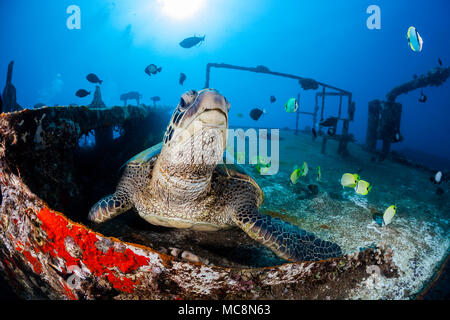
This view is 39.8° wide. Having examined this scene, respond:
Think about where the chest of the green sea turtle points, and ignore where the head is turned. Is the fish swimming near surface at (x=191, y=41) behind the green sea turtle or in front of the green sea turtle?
behind

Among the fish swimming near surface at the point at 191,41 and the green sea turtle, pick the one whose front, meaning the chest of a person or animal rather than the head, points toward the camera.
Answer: the green sea turtle

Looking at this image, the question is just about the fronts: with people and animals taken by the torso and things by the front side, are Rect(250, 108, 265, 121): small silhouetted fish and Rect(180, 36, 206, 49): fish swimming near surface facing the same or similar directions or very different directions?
same or similar directions

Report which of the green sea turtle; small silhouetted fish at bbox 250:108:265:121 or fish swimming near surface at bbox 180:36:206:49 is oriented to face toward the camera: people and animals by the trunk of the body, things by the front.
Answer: the green sea turtle

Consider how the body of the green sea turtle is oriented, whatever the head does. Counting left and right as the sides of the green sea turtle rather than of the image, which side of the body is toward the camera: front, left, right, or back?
front
